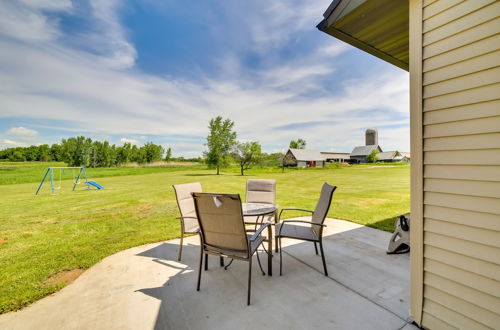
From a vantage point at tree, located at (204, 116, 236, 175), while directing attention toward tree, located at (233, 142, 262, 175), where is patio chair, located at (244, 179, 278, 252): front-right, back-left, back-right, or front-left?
front-right

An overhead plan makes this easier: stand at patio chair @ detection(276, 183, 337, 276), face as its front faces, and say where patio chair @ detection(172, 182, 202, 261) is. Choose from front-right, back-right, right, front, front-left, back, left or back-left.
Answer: front

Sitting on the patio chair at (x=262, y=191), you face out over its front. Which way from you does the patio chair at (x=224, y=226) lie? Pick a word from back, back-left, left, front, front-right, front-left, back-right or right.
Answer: front

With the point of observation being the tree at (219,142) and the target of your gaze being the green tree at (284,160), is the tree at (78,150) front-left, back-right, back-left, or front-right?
back-left

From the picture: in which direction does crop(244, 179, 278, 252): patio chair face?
toward the camera

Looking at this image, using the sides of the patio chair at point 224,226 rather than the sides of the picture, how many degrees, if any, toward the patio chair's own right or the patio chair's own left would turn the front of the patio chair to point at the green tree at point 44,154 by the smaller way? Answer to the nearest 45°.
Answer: approximately 90° to the patio chair's own left

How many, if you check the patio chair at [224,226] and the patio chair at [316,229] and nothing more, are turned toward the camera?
0

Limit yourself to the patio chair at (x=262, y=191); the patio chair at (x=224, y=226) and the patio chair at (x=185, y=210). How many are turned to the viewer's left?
0

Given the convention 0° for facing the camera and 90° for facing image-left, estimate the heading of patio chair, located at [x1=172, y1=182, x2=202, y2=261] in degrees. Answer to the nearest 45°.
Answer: approximately 315°

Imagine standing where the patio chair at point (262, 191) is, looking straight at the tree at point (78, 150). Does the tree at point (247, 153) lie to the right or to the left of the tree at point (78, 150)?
right

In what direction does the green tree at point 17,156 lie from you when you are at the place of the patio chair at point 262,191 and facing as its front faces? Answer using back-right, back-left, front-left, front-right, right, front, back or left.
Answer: back-right

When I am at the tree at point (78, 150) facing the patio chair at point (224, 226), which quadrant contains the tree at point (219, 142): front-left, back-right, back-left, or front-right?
front-left

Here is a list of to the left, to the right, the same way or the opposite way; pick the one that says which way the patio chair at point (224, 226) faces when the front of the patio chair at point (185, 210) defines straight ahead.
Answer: to the left

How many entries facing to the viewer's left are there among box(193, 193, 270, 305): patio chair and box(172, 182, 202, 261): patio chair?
0

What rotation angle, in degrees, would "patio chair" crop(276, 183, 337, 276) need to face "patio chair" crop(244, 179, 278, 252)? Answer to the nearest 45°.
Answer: approximately 45° to its right

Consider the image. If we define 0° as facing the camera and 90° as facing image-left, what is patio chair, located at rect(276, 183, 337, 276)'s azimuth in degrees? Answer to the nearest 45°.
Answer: approximately 90°

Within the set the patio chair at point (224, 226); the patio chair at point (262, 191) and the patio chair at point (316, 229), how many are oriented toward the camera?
1
